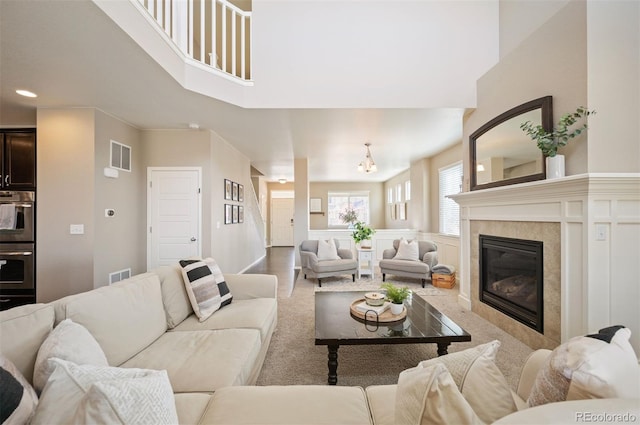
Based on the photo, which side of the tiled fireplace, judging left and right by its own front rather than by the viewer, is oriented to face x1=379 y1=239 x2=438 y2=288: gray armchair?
right

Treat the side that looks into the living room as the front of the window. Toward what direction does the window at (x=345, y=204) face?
toward the camera

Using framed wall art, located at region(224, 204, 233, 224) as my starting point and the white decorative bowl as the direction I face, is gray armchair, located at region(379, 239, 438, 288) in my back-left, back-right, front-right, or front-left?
front-left

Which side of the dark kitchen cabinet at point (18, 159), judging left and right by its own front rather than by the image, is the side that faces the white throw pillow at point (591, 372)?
front

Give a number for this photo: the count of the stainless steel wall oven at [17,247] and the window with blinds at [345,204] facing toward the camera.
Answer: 2

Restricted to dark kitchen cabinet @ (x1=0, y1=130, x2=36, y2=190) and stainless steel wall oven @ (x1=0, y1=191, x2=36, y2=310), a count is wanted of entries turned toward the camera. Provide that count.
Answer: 2

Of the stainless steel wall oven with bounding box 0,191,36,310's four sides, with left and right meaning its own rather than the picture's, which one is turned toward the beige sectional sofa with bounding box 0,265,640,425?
front

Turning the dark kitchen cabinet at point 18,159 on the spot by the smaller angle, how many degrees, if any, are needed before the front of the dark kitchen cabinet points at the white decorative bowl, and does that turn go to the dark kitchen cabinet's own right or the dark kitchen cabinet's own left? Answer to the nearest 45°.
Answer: approximately 45° to the dark kitchen cabinet's own left

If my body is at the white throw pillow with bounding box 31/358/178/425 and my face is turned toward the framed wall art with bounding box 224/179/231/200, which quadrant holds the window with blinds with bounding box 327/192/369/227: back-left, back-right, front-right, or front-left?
front-right

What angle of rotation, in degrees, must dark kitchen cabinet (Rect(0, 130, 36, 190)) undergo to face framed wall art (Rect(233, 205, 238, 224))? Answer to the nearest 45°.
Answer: approximately 90° to its left

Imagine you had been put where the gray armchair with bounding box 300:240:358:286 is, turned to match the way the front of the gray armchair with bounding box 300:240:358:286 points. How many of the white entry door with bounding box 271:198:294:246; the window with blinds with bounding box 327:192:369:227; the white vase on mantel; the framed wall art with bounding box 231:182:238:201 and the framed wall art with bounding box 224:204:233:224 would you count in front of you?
1

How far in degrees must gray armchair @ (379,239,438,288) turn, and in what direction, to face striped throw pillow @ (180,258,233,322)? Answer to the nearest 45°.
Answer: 0° — it already faces it

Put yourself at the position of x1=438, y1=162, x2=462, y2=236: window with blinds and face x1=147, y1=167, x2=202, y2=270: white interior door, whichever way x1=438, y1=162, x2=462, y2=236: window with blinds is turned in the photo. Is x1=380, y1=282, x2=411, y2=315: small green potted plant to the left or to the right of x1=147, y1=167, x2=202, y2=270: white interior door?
left

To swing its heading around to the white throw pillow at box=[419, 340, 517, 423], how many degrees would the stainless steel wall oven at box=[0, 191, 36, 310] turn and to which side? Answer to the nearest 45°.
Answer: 0° — it already faces it

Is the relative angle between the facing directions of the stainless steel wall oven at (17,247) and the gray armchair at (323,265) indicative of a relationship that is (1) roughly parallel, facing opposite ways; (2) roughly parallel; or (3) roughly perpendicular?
roughly parallel

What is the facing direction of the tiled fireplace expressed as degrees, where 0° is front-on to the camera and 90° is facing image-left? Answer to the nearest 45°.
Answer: approximately 45°
